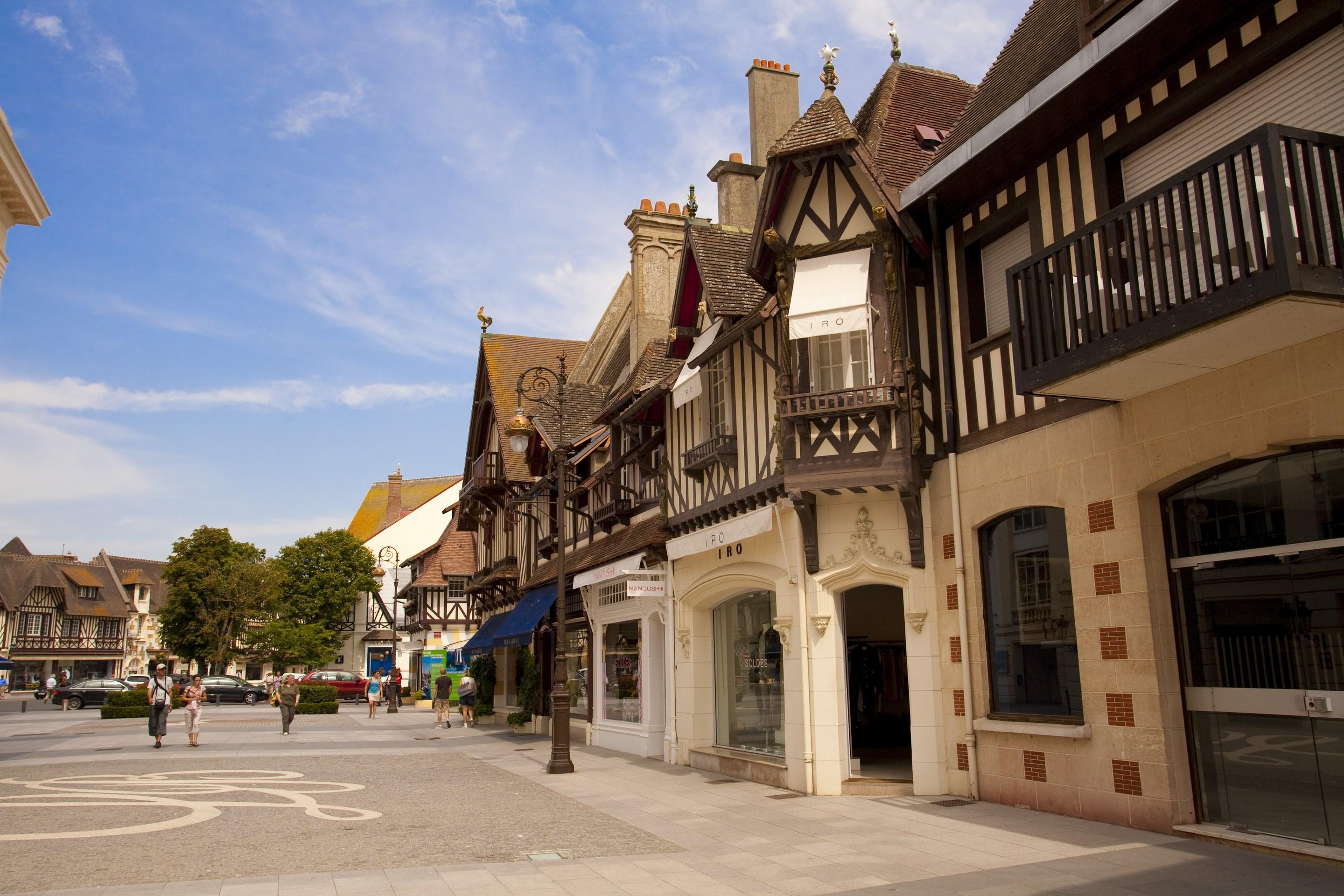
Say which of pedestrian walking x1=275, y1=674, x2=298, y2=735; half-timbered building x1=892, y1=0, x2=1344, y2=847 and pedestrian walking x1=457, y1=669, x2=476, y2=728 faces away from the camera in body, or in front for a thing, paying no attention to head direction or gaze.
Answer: pedestrian walking x1=457, y1=669, x2=476, y2=728

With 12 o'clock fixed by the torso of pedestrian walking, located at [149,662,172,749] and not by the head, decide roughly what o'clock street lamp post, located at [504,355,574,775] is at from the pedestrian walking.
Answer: The street lamp post is roughly at 11 o'clock from the pedestrian walking.

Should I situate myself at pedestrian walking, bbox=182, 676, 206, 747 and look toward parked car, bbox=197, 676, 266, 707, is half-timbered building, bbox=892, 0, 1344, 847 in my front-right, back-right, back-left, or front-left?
back-right

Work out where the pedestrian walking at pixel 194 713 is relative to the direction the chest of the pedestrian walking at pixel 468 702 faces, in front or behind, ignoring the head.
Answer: behind

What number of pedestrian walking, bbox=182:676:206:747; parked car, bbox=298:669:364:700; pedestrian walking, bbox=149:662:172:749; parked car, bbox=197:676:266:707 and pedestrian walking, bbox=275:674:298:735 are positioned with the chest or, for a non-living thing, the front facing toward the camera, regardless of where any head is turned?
3

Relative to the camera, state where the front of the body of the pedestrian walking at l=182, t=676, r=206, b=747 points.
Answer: toward the camera

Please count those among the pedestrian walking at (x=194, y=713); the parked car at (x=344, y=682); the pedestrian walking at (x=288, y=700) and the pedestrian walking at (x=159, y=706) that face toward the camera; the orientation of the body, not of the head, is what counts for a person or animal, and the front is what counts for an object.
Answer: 3

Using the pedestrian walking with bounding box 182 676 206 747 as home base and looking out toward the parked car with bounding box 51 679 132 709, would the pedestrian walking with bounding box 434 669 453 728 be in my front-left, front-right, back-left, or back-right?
front-right

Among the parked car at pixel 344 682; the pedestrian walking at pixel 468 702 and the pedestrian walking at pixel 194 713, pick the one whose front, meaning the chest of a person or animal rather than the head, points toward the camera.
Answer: the pedestrian walking at pixel 194 713

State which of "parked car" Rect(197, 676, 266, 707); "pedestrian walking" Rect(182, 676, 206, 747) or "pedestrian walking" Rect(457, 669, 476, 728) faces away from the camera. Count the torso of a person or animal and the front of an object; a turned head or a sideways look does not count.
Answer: "pedestrian walking" Rect(457, 669, 476, 728)

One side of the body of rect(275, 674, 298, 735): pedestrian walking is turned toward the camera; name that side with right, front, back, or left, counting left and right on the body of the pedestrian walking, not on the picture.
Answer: front

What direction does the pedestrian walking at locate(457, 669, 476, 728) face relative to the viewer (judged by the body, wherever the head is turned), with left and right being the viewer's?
facing away from the viewer

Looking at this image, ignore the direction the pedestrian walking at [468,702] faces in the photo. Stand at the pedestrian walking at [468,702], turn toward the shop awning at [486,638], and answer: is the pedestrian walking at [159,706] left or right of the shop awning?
right

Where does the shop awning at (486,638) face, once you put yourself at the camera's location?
facing the viewer and to the left of the viewer
